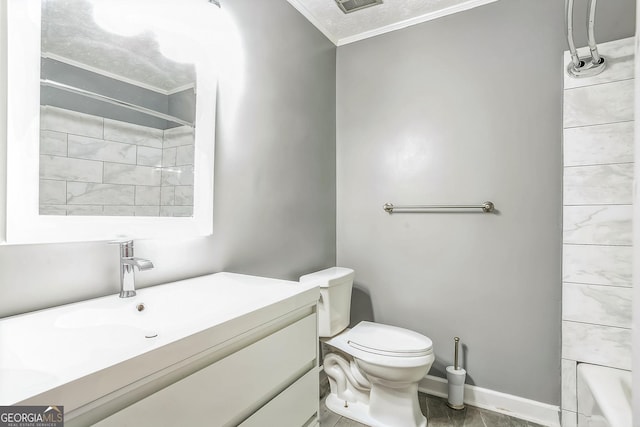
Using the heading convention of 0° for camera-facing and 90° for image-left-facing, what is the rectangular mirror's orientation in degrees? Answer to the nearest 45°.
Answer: approximately 315°

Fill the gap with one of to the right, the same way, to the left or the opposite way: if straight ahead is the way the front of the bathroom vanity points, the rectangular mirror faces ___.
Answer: the same way

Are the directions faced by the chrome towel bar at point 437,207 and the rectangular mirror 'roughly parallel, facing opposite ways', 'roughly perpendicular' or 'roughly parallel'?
roughly perpendicular

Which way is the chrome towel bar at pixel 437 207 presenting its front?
toward the camera

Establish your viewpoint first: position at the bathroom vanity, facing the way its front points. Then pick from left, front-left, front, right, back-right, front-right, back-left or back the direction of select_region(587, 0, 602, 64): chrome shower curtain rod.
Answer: front-left

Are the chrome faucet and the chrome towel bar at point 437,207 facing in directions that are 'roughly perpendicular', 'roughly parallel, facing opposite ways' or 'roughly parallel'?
roughly perpendicular

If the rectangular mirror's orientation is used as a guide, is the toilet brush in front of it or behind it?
in front

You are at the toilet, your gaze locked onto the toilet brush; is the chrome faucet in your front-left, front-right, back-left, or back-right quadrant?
back-right

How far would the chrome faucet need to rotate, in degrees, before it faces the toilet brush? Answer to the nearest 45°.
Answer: approximately 45° to its left

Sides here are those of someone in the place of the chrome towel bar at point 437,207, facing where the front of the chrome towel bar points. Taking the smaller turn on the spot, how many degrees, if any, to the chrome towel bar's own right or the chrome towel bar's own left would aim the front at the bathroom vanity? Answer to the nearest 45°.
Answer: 0° — it already faces it

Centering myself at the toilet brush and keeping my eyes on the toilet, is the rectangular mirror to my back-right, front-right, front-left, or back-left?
front-left

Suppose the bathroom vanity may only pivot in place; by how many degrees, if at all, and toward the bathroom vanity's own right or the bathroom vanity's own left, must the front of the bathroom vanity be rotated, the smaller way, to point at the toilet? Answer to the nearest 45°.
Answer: approximately 90° to the bathroom vanity's own left

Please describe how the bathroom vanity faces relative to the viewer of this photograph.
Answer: facing the viewer and to the right of the viewer

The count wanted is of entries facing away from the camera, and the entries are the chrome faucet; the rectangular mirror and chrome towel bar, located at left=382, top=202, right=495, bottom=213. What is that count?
0

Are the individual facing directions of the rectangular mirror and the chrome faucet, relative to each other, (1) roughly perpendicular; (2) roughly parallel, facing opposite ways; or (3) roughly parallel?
roughly parallel

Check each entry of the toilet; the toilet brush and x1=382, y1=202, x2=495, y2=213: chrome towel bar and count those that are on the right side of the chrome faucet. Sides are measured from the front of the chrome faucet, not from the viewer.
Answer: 0

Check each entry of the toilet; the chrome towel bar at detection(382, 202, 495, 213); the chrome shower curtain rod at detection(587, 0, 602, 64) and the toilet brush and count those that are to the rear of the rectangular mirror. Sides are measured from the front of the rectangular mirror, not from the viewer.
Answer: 0
